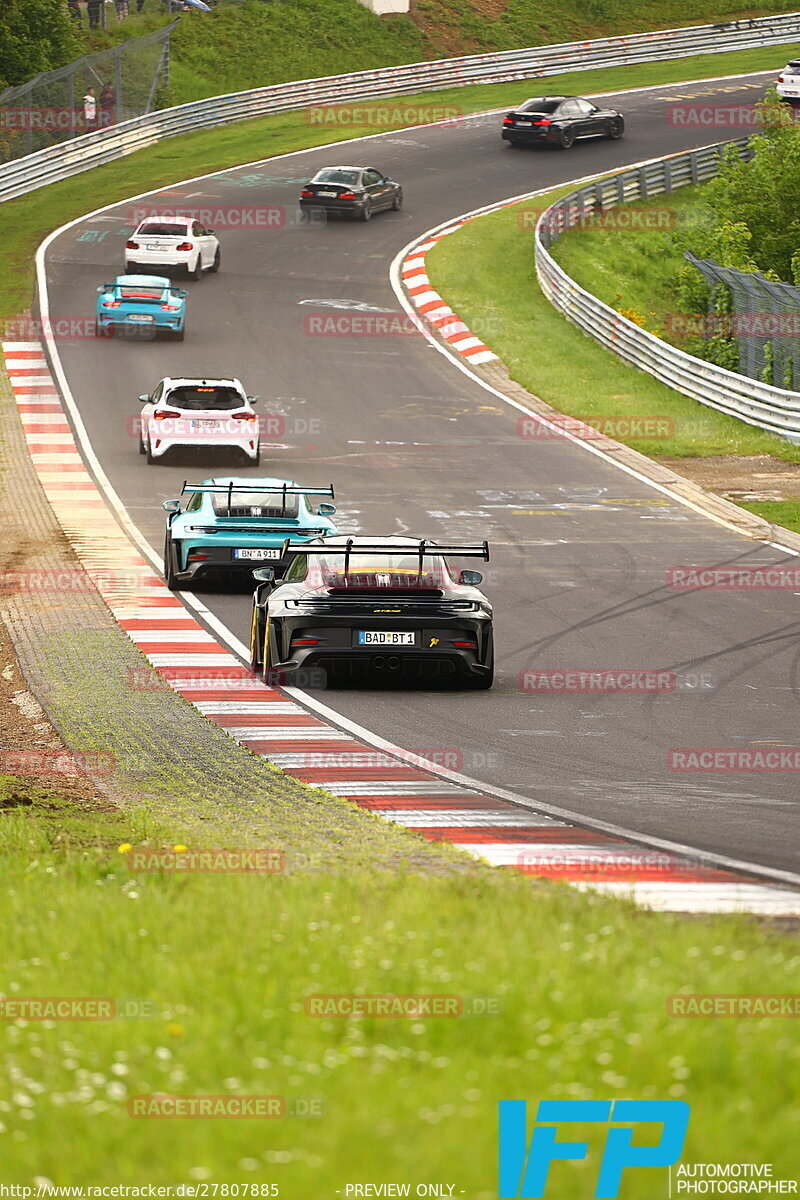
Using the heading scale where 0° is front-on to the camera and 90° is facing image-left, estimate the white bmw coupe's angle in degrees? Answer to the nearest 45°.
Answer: approximately 225°

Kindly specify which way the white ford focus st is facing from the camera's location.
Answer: facing away from the viewer

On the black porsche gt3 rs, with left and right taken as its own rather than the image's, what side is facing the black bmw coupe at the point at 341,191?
front

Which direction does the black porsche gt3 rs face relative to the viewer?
away from the camera

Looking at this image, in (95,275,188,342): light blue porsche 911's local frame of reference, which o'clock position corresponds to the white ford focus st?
The white ford focus st is roughly at 6 o'clock from the light blue porsche 911.

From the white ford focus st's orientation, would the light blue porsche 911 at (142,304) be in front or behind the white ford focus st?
in front

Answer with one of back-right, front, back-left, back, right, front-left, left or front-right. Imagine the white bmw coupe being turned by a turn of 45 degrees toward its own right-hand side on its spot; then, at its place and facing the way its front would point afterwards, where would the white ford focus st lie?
right

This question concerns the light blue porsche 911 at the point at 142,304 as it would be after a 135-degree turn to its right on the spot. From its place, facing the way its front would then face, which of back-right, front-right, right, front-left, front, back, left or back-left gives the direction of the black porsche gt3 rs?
front-right

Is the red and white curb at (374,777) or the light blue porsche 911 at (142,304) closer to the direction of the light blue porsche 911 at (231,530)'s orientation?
the light blue porsche 911

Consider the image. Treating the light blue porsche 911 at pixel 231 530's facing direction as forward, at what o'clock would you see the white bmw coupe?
The white bmw coupe is roughly at 12 o'clock from the light blue porsche 911.

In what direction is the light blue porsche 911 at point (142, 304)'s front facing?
away from the camera

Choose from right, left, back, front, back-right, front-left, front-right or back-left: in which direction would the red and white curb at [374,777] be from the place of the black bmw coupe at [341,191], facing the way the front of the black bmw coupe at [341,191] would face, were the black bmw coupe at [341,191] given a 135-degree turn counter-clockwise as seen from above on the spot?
left

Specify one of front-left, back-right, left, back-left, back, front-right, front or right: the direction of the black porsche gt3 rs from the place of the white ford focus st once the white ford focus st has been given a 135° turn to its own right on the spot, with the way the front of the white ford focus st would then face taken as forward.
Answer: front-right

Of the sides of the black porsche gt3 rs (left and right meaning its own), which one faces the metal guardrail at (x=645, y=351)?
front

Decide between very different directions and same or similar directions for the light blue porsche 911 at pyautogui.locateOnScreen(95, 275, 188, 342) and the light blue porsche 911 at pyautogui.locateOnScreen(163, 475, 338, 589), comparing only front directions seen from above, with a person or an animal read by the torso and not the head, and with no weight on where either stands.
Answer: same or similar directions

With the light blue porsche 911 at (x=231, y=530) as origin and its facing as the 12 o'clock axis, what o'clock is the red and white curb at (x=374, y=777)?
The red and white curb is roughly at 6 o'clock from the light blue porsche 911.

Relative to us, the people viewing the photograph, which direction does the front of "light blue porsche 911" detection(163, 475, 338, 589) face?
facing away from the viewer

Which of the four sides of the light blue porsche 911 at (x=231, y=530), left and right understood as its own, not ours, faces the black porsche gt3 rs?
back

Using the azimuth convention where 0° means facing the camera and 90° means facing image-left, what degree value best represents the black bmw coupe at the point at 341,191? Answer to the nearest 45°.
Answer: approximately 225°
